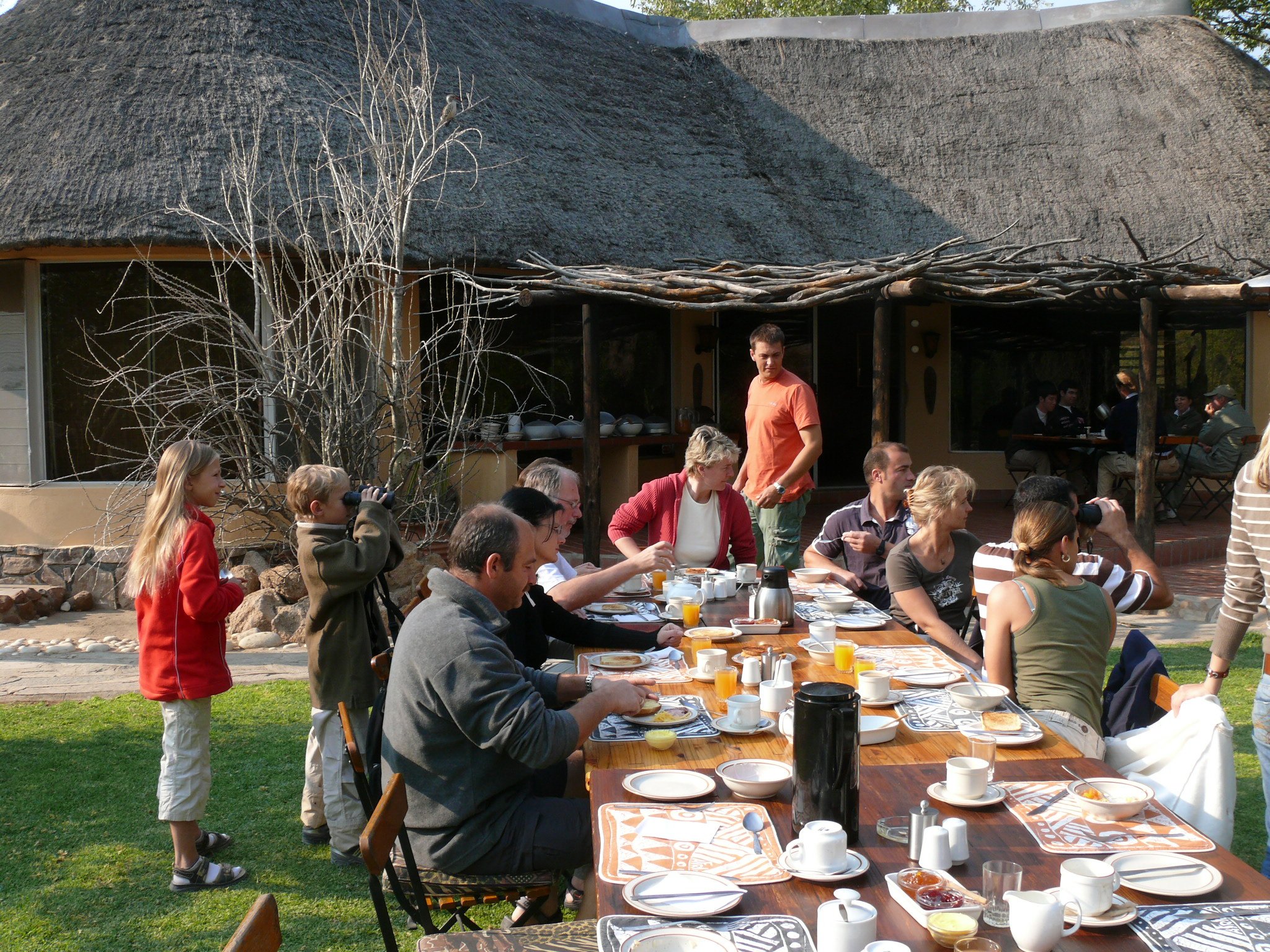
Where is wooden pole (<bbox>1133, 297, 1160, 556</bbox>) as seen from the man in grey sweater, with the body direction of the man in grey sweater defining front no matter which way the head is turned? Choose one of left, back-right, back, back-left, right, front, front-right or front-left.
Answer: front-left

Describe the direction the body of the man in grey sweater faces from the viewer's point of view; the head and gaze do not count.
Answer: to the viewer's right

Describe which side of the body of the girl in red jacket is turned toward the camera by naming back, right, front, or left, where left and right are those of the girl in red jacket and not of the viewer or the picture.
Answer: right

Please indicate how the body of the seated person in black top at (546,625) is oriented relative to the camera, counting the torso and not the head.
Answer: to the viewer's right

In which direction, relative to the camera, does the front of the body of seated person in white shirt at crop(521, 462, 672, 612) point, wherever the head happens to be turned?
to the viewer's right

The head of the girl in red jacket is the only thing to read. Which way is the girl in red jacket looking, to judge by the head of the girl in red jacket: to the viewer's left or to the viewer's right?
to the viewer's right

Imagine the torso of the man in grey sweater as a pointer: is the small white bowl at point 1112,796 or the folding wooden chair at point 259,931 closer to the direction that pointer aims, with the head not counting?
the small white bowl

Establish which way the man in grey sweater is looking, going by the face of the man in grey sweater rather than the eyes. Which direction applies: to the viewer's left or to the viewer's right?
to the viewer's right

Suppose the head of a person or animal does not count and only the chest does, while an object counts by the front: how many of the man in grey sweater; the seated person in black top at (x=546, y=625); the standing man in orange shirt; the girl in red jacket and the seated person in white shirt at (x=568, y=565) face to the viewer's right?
4

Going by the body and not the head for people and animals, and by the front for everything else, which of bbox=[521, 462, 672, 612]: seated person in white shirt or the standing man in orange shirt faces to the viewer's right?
the seated person in white shirt

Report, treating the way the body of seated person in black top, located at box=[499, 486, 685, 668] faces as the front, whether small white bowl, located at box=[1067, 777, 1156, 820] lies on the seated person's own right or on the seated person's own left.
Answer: on the seated person's own right

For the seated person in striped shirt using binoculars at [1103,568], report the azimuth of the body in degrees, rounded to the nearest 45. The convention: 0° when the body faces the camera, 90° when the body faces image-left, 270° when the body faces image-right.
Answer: approximately 225°

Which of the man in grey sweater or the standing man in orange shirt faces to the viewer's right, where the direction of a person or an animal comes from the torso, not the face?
the man in grey sweater
